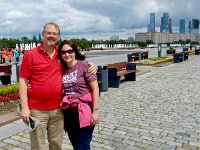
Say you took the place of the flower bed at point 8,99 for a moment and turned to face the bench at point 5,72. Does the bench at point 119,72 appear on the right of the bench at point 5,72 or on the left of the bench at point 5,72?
right

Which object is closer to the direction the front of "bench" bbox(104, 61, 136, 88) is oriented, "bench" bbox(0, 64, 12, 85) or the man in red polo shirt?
the man in red polo shirt

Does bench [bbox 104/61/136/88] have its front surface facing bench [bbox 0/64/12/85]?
no

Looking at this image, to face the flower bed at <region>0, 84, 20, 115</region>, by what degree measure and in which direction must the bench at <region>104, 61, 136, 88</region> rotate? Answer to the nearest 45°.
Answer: approximately 90° to its right

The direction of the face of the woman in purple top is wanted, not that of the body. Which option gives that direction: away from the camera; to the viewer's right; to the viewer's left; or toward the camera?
toward the camera

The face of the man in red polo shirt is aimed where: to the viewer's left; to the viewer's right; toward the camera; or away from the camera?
toward the camera

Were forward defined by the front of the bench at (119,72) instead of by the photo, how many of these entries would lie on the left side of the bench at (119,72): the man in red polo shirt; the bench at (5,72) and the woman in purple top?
0

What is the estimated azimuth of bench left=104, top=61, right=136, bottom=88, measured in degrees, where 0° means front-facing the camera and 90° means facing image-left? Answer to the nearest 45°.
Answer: approximately 315°
